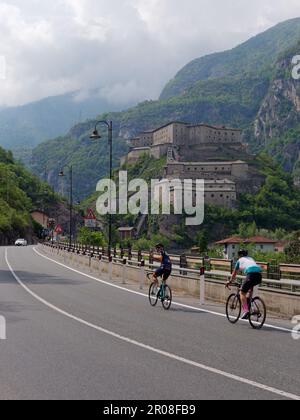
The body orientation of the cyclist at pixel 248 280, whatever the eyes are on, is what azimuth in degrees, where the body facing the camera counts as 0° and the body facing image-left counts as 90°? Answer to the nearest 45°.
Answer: approximately 135°

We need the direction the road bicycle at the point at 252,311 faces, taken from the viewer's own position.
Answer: facing away from the viewer and to the left of the viewer
